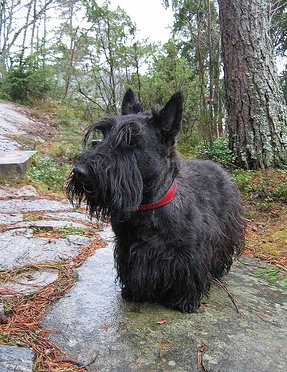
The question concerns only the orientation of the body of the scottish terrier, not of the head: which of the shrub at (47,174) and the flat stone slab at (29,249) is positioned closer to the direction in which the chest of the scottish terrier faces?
the flat stone slab

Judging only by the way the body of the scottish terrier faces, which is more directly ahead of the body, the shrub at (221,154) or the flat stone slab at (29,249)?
the flat stone slab

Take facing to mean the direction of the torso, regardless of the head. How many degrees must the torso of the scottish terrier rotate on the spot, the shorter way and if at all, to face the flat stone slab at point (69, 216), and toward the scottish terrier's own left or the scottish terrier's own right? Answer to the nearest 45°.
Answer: approximately 90° to the scottish terrier's own right

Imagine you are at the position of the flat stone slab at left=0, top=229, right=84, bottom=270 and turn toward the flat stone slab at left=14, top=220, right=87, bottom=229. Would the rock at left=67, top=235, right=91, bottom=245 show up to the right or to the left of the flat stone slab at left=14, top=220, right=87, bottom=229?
right

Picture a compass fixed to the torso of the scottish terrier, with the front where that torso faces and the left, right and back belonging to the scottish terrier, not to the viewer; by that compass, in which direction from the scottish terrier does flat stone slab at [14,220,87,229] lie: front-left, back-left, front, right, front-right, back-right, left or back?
right

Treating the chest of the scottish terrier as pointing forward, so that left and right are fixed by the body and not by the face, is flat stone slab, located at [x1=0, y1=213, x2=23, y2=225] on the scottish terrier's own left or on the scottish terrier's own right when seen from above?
on the scottish terrier's own right

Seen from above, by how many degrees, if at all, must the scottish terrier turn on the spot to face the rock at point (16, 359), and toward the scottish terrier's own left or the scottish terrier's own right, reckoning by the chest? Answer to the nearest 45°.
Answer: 0° — it already faces it

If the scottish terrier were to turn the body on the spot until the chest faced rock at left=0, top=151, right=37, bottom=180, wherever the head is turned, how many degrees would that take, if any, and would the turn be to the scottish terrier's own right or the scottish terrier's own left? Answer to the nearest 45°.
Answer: approximately 90° to the scottish terrier's own right

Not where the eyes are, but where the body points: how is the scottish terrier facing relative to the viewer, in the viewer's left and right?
facing the viewer and to the left of the viewer

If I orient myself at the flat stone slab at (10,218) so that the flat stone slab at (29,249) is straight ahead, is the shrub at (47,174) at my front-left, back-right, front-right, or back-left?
back-left

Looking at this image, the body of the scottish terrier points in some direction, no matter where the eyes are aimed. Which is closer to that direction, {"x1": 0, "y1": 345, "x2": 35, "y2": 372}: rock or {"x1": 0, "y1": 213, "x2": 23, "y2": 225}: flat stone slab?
the rock
